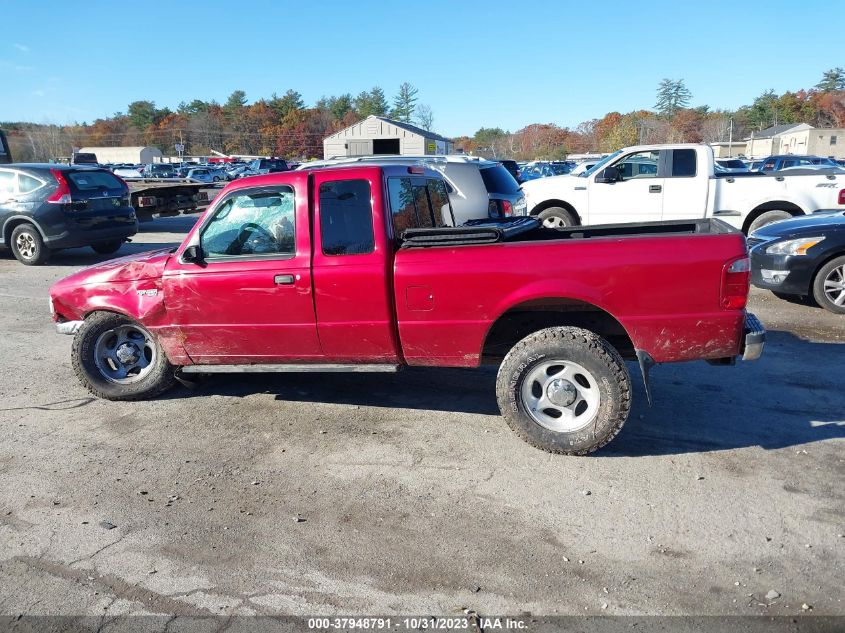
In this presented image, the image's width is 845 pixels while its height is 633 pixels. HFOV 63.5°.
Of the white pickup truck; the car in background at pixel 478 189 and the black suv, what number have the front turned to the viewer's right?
0

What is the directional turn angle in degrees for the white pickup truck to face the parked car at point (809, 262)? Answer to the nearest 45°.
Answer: approximately 90° to its left

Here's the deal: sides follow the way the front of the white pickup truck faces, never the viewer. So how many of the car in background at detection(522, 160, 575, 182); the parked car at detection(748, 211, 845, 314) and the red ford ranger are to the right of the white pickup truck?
1

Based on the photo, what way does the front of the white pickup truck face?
to the viewer's left

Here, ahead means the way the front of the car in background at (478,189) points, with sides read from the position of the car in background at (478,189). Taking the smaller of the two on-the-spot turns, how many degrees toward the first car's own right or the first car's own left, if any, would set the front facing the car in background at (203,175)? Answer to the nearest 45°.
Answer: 0° — it already faces it

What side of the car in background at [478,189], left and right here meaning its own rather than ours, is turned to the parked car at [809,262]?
back

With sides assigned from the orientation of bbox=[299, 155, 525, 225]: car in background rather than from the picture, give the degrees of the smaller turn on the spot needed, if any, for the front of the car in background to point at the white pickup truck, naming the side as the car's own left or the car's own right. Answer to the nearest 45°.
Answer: approximately 135° to the car's own right

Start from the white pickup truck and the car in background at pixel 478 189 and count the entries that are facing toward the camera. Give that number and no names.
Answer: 0

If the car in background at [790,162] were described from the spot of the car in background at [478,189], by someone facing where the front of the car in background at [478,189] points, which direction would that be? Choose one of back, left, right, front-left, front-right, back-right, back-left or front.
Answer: right

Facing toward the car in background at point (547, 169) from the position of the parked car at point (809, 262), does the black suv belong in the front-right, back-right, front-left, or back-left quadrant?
front-left

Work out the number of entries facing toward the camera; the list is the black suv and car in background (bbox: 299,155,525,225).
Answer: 0

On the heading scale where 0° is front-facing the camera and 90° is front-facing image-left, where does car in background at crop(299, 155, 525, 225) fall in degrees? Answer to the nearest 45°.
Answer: approximately 135°

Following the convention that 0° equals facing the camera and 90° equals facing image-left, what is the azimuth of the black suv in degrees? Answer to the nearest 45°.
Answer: approximately 135°
